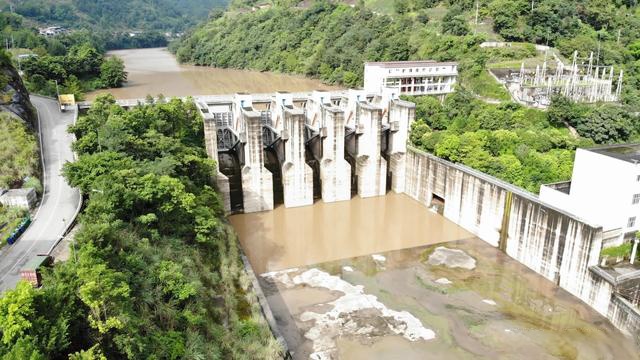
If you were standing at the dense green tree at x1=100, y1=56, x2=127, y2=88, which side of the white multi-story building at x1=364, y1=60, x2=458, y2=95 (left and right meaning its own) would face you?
right

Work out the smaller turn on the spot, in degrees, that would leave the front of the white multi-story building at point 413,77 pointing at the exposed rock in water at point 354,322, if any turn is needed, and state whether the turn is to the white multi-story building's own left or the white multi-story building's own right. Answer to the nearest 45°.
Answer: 0° — it already faces it

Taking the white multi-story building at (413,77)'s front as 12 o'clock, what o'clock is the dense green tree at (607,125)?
The dense green tree is roughly at 10 o'clock from the white multi-story building.

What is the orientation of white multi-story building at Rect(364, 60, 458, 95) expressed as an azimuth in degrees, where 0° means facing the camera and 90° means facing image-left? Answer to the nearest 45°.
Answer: approximately 0°

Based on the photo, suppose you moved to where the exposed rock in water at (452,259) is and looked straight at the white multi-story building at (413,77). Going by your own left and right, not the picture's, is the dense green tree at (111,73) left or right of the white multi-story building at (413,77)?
left

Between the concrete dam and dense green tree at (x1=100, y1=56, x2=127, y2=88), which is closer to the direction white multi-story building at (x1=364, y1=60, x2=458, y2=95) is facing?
the concrete dam

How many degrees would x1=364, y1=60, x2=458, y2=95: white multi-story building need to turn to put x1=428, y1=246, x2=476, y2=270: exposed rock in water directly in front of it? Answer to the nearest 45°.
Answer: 0° — it already faces it
